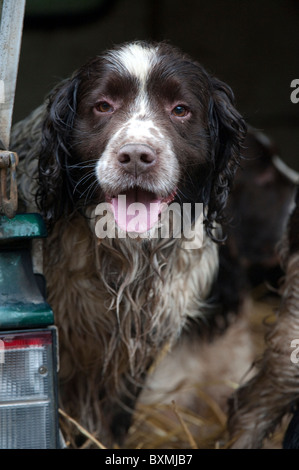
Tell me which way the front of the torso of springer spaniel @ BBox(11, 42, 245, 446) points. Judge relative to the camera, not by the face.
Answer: toward the camera
